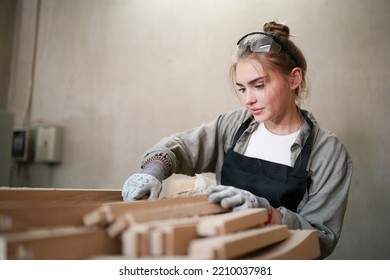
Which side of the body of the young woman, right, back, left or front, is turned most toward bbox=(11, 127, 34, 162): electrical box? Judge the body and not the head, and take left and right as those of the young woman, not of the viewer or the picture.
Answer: right

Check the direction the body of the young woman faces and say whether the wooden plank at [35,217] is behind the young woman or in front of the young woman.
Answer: in front

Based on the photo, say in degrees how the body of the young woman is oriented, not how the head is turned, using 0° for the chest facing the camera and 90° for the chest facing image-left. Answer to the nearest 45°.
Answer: approximately 45°

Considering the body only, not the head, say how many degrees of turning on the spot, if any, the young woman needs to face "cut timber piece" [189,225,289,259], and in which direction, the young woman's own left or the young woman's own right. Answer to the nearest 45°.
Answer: approximately 45° to the young woman's own left

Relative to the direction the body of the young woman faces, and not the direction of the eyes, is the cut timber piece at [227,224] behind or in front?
in front

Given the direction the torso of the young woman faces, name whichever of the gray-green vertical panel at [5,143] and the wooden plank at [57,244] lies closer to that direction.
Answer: the wooden plank

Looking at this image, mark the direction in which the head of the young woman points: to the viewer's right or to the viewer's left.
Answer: to the viewer's left
